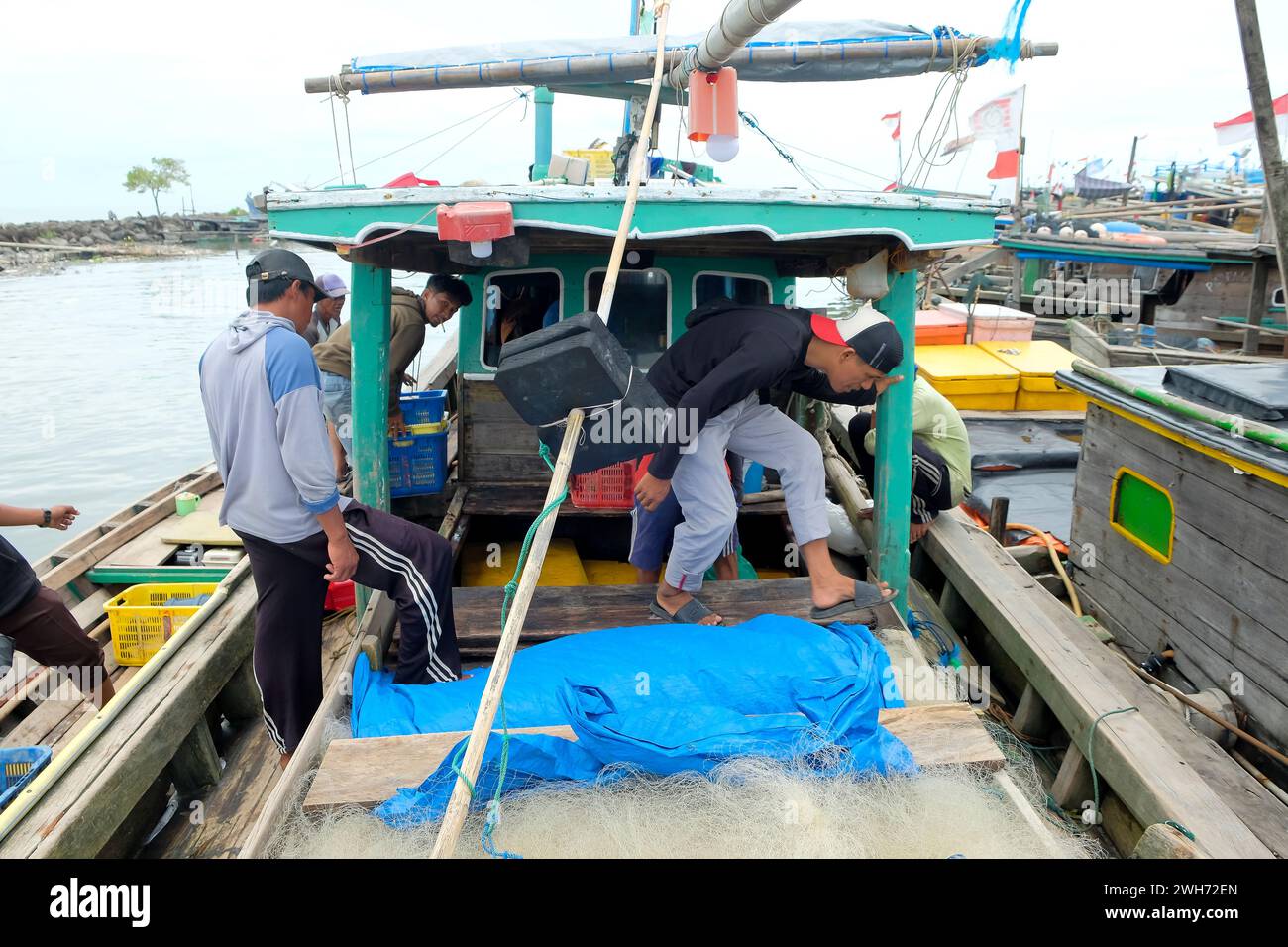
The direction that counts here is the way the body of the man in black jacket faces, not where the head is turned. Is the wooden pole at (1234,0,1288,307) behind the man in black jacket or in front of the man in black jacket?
in front

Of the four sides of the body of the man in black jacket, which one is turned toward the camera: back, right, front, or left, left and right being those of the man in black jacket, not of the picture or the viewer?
right

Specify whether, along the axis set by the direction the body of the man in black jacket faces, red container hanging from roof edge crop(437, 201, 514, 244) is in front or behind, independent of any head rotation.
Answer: behind

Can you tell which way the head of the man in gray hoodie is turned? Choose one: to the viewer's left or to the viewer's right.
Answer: to the viewer's right

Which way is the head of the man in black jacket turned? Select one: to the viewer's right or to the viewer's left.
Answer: to the viewer's right

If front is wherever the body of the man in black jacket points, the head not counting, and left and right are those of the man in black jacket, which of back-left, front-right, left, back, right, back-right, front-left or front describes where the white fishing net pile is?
right

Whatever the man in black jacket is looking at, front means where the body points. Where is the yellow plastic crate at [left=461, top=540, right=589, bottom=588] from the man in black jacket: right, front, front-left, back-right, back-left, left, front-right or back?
back-left

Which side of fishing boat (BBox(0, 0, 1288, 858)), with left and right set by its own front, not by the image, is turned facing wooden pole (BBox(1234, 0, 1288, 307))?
left

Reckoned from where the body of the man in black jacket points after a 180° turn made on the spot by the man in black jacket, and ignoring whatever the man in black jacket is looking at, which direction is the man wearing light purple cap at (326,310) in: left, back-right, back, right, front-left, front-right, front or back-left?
front-right
